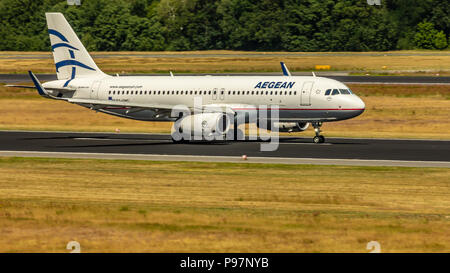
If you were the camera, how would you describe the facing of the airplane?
facing the viewer and to the right of the viewer
